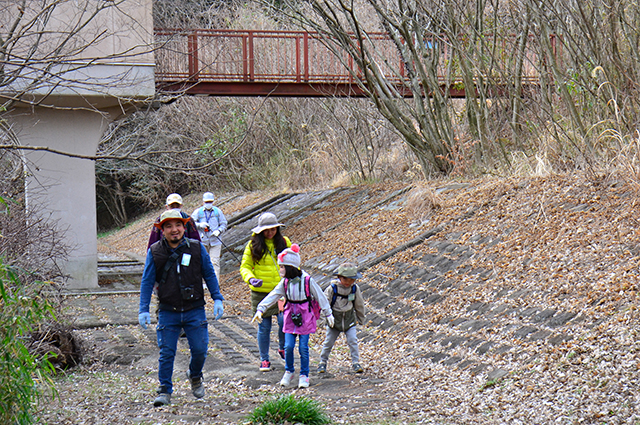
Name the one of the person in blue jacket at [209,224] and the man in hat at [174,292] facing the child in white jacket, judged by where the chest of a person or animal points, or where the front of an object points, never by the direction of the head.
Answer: the person in blue jacket

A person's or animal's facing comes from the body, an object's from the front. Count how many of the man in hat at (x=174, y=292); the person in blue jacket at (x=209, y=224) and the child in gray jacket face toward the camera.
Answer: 3

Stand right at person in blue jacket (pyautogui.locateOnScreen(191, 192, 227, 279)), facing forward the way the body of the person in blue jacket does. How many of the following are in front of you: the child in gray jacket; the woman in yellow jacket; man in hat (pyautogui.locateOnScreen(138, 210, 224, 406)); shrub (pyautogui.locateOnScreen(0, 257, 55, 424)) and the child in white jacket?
5

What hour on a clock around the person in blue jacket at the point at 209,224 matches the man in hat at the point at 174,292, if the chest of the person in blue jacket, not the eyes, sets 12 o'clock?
The man in hat is roughly at 12 o'clock from the person in blue jacket.

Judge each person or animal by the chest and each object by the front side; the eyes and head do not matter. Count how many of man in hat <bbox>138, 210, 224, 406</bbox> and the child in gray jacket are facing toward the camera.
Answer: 2

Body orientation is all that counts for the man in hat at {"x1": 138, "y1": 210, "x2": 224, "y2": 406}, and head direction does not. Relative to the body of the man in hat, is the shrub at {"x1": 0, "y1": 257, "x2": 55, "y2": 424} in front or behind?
in front

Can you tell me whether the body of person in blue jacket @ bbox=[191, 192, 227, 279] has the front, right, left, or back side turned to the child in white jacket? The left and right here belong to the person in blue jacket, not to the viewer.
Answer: front

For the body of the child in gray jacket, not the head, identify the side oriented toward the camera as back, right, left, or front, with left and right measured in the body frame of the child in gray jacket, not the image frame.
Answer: front

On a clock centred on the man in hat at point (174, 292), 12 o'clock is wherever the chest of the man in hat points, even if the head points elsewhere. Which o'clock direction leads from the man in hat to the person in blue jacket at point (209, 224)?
The person in blue jacket is roughly at 6 o'clock from the man in hat.

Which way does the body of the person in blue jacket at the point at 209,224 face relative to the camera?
toward the camera
